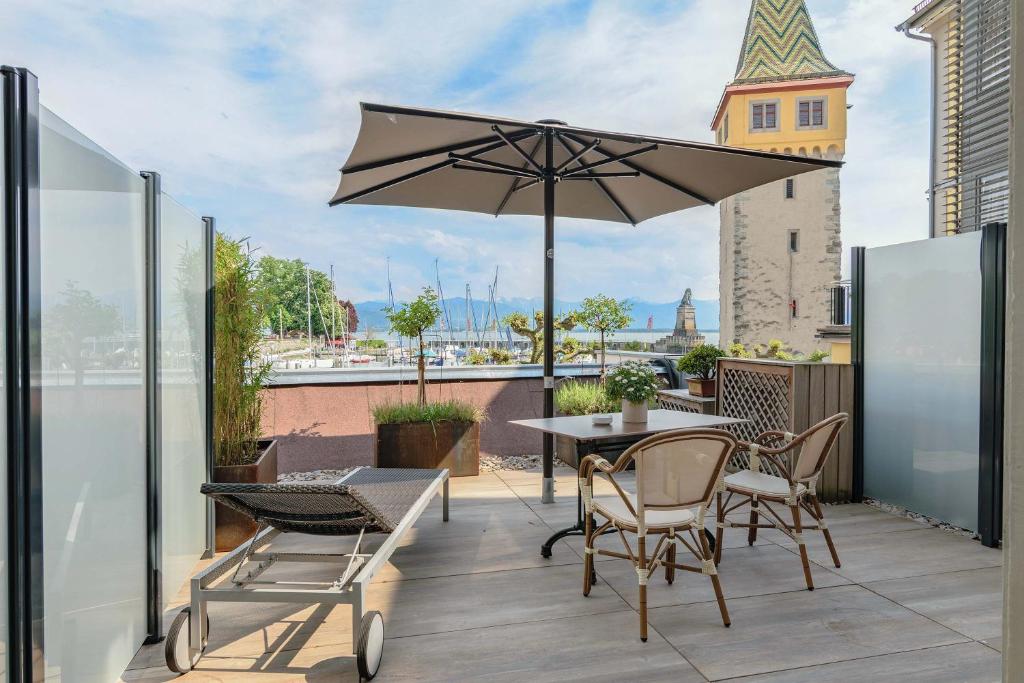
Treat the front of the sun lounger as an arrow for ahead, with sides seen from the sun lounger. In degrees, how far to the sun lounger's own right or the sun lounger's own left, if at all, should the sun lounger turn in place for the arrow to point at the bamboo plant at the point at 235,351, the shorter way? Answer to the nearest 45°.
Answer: approximately 45° to the sun lounger's own left

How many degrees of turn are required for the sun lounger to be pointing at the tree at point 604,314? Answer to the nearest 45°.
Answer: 0° — it already faces it

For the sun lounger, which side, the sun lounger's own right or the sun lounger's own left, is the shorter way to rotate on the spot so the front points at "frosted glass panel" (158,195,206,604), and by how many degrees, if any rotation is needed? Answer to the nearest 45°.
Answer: approximately 90° to the sun lounger's own left

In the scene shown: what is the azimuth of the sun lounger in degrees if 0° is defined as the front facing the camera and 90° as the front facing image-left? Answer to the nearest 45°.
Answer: approximately 225°
